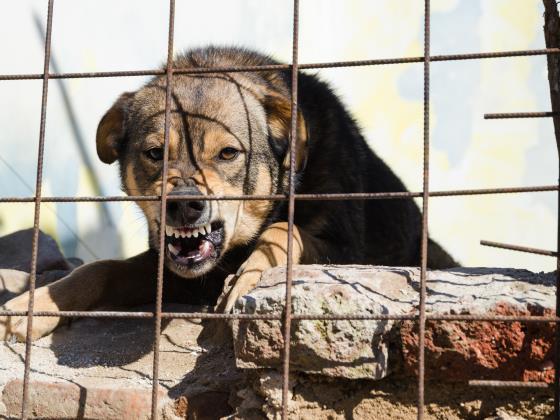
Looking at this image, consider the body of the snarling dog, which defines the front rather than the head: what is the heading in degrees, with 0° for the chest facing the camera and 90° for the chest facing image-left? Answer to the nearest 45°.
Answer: approximately 45°

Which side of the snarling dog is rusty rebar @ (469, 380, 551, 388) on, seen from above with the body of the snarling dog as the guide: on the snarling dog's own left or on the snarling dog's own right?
on the snarling dog's own left
